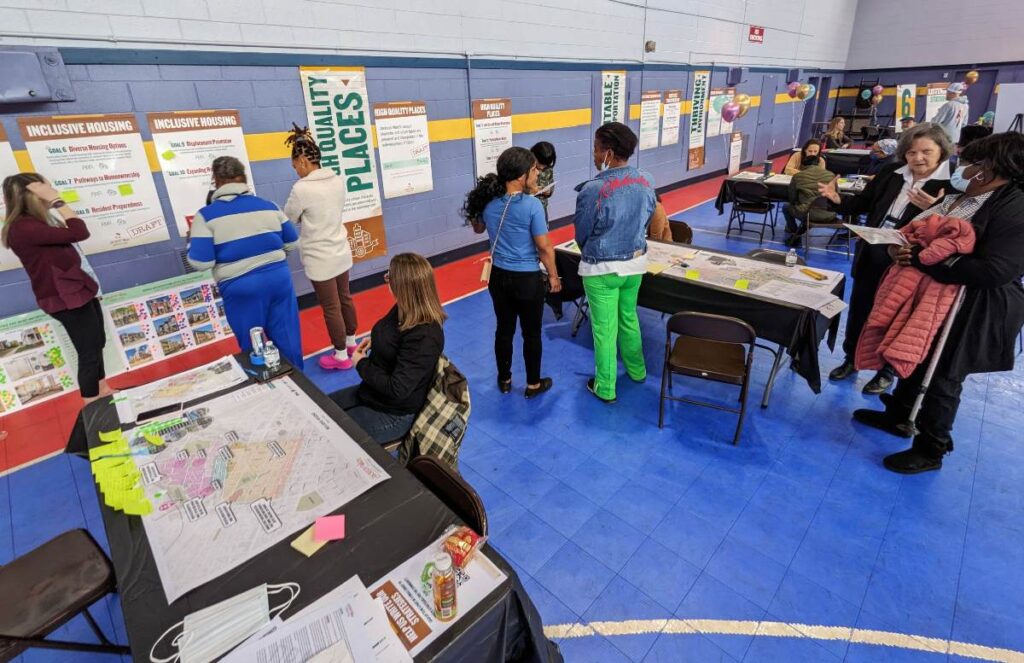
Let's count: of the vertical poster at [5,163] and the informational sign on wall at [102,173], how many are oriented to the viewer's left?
0

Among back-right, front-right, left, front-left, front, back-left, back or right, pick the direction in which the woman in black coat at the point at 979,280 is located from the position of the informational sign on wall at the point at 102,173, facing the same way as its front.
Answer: front-left

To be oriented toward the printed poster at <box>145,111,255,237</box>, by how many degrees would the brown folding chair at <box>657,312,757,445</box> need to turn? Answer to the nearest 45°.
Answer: approximately 90° to its left

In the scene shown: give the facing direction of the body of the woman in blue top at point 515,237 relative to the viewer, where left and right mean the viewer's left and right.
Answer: facing away from the viewer and to the right of the viewer

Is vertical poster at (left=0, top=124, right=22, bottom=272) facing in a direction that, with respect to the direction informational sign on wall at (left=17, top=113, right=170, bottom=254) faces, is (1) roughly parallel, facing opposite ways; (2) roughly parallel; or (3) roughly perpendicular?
roughly parallel

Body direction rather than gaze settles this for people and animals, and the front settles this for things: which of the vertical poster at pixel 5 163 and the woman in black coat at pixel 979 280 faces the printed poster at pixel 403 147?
the woman in black coat

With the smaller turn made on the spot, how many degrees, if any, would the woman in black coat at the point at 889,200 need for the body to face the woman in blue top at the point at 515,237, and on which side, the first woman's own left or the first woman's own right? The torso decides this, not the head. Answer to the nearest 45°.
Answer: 0° — they already face them

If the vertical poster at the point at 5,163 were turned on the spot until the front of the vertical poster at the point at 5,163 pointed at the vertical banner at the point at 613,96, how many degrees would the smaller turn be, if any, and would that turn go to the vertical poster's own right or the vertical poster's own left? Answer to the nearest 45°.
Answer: approximately 90° to the vertical poster's own left

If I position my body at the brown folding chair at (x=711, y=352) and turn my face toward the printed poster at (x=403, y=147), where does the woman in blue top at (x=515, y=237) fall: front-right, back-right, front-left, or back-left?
front-left

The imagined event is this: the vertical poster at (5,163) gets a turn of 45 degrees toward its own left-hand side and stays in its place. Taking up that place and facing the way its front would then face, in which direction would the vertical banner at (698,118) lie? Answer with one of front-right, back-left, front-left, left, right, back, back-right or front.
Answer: front-left

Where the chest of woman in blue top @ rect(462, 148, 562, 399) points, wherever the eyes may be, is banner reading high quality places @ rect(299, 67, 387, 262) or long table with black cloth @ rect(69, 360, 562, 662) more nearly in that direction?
the banner reading high quality places

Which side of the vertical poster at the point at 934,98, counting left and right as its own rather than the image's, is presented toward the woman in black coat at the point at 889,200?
front

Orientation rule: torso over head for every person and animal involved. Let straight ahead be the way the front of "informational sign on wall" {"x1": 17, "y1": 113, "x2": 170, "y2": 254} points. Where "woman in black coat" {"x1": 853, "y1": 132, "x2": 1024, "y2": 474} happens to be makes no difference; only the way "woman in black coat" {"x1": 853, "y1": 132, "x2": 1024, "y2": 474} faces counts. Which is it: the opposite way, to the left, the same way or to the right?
the opposite way

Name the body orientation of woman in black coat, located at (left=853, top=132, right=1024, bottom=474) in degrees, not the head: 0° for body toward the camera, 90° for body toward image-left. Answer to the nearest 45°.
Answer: approximately 90°

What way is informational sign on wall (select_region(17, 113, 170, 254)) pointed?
toward the camera

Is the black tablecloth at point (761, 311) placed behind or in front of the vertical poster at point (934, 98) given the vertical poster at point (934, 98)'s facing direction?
in front
